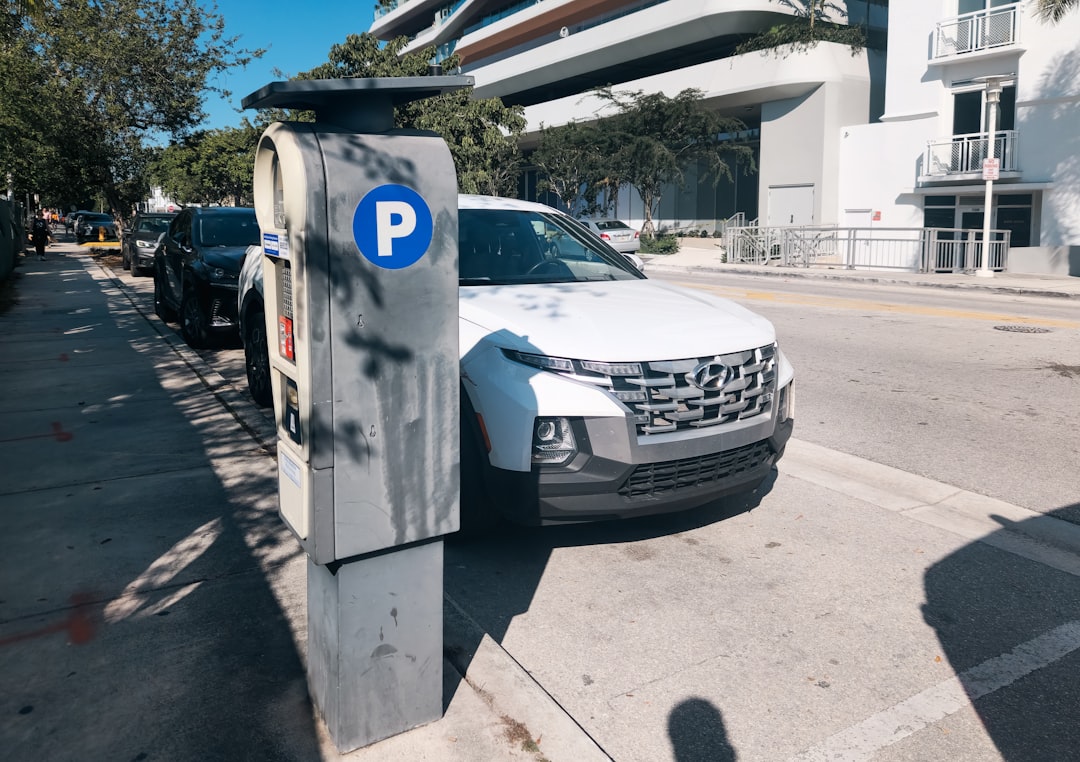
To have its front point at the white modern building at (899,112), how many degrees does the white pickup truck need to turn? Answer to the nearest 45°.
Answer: approximately 90° to its left

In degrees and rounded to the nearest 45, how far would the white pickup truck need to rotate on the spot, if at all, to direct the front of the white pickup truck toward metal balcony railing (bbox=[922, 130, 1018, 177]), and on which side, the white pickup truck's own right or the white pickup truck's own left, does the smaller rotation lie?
approximately 90° to the white pickup truck's own left

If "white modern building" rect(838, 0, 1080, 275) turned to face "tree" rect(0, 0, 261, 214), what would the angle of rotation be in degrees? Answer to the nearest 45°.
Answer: approximately 45° to its right

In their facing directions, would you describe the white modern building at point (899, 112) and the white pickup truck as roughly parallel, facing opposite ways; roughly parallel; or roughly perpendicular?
roughly perpendicular

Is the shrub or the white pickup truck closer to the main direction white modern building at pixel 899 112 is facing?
the white pickup truck

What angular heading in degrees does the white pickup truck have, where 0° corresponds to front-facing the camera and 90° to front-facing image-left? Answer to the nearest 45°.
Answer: approximately 315°

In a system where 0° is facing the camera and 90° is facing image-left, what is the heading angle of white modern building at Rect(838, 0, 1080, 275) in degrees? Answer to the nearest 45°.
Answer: approximately 45°

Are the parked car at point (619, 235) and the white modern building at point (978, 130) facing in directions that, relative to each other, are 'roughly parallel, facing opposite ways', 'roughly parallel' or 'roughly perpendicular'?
roughly perpendicular

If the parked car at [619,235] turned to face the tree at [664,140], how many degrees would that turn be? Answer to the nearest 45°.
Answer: approximately 90° to its right

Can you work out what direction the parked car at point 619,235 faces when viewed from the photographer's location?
facing away from the viewer and to the left of the viewer
